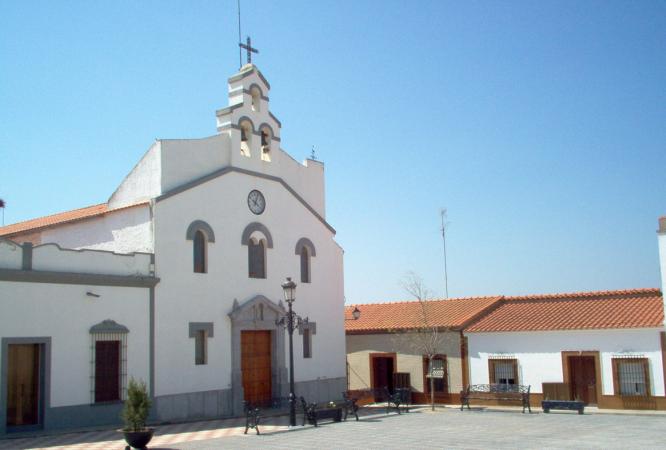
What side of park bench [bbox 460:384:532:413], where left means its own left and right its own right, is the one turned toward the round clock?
right

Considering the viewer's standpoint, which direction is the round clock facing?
facing the viewer and to the right of the viewer

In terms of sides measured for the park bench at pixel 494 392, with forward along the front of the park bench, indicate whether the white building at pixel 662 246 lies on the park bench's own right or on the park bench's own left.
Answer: on the park bench's own left

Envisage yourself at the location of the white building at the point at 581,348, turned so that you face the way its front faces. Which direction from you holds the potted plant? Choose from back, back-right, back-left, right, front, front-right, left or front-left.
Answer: front-right

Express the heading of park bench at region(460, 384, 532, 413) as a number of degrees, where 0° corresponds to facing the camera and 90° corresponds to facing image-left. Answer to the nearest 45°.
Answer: approximately 0°

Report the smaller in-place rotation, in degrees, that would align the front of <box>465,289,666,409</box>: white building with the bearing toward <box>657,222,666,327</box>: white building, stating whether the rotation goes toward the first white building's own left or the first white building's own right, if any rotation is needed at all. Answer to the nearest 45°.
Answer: approximately 45° to the first white building's own left

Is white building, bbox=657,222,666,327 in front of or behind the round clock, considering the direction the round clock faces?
in front

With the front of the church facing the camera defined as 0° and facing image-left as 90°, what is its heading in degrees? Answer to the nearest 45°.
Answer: approximately 315°

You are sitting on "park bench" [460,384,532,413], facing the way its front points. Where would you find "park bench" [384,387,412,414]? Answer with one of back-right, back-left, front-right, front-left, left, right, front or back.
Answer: right

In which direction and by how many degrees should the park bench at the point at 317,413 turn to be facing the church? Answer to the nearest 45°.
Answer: approximately 180°

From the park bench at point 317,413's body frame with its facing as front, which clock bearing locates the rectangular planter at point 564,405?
the rectangular planter at point 564,405 is roughly at 10 o'clock from the park bench at point 317,413.

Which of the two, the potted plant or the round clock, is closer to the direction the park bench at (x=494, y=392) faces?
the potted plant

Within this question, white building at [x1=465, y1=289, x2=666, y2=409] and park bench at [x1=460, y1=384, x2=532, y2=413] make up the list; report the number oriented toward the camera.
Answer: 2

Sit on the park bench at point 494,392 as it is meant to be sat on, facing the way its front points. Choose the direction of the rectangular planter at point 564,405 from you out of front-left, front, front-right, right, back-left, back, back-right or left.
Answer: front-left

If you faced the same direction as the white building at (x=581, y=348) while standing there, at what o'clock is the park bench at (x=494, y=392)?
The park bench is roughly at 1 o'clock from the white building.
